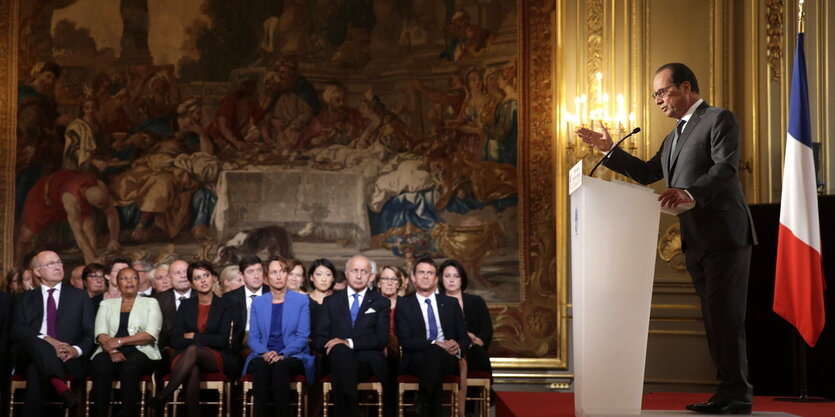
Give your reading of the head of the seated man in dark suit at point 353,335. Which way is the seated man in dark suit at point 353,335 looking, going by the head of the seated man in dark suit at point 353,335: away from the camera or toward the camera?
toward the camera

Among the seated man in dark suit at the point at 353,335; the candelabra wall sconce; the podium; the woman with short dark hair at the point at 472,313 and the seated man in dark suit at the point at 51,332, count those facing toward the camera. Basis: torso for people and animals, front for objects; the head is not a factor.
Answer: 4

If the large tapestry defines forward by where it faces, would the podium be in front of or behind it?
in front

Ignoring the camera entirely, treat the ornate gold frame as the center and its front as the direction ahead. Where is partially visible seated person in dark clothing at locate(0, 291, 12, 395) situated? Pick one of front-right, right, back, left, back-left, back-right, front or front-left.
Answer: right

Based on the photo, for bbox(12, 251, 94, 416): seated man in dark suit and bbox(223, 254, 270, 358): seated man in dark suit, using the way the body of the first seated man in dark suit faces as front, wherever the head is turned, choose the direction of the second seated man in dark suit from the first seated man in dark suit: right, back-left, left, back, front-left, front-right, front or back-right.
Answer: left

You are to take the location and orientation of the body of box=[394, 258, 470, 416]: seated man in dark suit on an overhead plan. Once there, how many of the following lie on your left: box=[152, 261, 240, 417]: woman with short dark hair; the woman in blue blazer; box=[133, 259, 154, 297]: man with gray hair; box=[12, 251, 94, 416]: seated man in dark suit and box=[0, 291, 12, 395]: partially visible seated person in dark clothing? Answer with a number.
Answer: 0

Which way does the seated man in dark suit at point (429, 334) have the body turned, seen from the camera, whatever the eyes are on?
toward the camera

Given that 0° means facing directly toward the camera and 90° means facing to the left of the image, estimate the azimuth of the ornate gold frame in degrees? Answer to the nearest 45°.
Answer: approximately 0°

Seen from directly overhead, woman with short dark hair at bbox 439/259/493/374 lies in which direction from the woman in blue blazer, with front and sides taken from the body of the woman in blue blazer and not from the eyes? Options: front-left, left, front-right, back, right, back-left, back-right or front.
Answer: left

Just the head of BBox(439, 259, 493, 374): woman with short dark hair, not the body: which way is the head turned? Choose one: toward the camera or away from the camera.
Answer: toward the camera

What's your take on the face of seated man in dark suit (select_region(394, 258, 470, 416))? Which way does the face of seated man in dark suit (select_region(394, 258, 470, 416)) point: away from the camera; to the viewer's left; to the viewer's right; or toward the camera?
toward the camera

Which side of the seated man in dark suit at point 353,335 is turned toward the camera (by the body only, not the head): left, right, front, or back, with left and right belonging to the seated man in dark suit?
front

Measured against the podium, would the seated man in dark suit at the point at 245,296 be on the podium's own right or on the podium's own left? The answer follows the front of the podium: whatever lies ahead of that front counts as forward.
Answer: on the podium's own right

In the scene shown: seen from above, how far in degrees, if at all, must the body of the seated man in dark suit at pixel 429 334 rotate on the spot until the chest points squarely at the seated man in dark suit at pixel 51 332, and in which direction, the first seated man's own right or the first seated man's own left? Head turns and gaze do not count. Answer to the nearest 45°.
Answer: approximately 90° to the first seated man's own right

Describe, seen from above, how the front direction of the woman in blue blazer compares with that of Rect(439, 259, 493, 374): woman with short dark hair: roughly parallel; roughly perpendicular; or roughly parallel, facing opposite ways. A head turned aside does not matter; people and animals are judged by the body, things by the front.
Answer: roughly parallel

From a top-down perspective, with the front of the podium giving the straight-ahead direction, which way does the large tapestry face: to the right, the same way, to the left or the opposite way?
to the left
